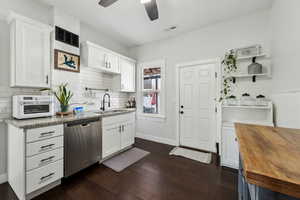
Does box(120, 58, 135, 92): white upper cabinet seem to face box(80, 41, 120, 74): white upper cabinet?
no

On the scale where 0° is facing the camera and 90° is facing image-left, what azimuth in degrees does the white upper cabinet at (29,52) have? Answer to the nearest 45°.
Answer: approximately 315°

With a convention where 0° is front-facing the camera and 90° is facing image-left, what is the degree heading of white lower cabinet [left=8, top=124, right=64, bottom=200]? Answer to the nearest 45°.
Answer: approximately 315°

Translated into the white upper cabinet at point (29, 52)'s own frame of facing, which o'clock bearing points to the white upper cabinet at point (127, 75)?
the white upper cabinet at point (127, 75) is roughly at 10 o'clock from the white upper cabinet at point (29, 52).

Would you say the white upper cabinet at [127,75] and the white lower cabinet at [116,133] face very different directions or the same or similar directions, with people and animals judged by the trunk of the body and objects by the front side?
same or similar directions

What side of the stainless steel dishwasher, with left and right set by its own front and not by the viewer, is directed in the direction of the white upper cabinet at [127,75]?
left

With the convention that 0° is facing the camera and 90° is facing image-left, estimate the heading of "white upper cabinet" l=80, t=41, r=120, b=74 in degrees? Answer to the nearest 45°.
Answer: approximately 315°

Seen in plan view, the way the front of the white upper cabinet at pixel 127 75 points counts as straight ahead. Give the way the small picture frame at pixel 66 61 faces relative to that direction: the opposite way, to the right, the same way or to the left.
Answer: the same way

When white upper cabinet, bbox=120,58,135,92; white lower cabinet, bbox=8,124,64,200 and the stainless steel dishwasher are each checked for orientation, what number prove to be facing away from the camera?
0

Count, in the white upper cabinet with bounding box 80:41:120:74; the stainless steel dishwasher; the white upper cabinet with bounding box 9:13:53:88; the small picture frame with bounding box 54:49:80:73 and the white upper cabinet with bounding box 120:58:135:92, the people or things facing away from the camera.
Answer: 0

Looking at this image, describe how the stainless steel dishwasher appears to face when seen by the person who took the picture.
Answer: facing the viewer and to the right of the viewer

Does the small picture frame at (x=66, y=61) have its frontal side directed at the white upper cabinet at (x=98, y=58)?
no

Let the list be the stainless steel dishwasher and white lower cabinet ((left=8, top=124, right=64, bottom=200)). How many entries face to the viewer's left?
0

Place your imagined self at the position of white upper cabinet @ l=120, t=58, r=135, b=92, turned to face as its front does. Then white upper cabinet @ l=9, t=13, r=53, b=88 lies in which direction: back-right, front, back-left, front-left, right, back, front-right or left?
right

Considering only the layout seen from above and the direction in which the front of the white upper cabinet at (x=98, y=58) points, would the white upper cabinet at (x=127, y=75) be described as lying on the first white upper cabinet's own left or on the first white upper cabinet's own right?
on the first white upper cabinet's own left

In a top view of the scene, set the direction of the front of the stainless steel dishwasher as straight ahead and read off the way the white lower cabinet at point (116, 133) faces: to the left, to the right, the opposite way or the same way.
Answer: the same way

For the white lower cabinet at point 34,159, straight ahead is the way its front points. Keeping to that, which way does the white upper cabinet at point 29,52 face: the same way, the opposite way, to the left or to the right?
the same way
